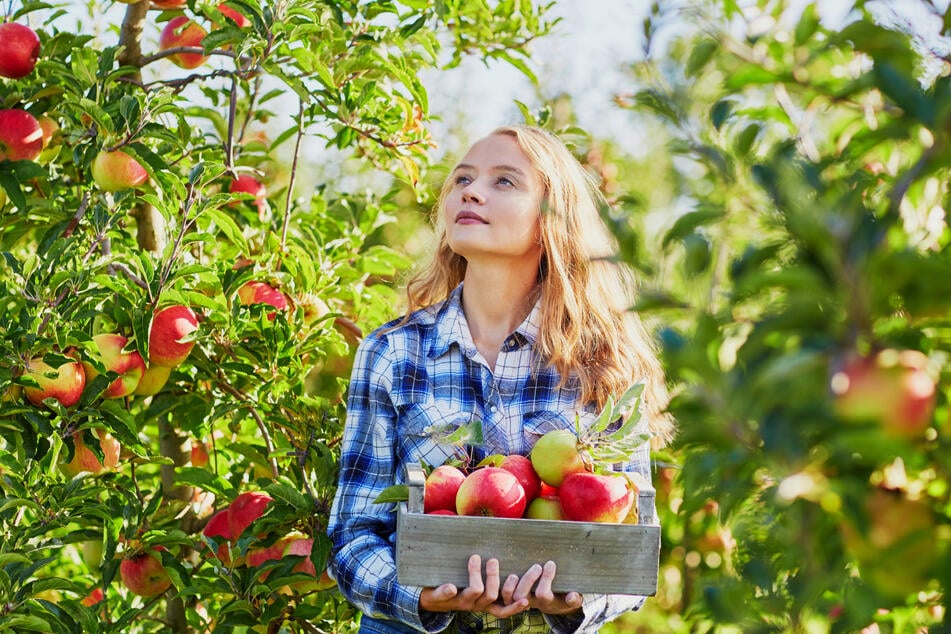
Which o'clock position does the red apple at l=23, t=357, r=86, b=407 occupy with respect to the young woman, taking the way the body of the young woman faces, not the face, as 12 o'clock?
The red apple is roughly at 3 o'clock from the young woman.

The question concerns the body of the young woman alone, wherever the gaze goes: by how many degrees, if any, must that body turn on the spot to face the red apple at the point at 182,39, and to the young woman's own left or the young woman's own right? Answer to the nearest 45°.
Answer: approximately 135° to the young woman's own right

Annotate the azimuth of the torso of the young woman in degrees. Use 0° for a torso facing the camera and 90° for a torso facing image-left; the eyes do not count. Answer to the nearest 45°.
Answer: approximately 0°

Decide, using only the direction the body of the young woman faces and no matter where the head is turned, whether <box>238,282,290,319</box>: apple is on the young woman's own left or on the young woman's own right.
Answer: on the young woman's own right

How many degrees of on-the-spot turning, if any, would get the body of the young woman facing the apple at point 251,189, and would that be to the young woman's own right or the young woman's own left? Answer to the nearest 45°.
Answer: approximately 135° to the young woman's own right

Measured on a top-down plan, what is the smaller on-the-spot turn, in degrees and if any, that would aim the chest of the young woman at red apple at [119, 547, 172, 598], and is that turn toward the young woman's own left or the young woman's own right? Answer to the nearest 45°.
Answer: approximately 90° to the young woman's own right
